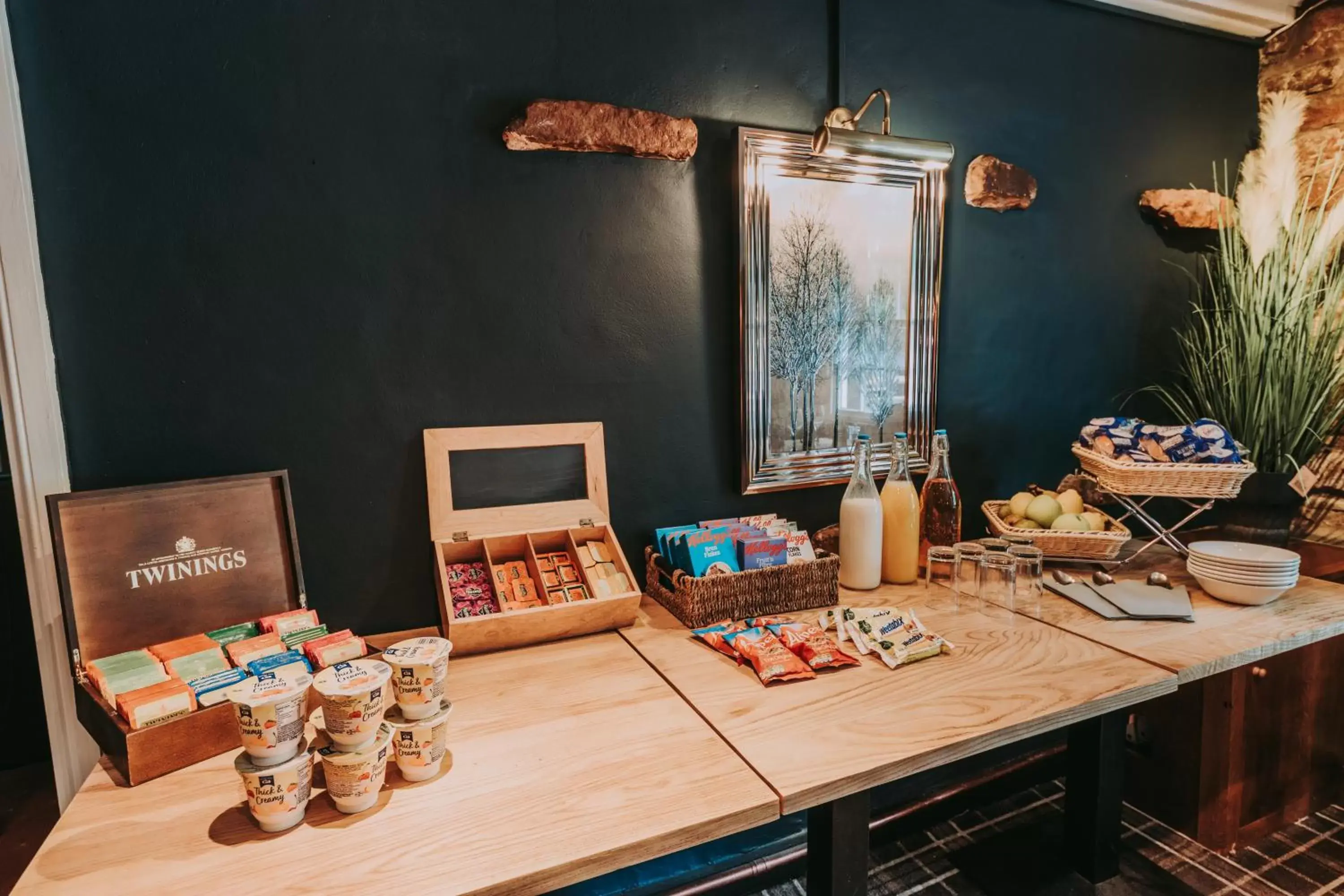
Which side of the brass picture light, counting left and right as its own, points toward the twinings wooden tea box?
right

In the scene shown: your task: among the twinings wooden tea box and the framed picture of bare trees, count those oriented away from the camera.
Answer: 0

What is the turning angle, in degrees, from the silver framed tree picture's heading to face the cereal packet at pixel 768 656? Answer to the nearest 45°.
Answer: approximately 45° to its right

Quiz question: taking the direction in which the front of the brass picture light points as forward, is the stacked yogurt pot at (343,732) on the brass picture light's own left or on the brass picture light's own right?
on the brass picture light's own right

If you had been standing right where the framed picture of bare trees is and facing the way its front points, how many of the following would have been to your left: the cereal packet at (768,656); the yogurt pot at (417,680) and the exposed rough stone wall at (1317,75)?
1

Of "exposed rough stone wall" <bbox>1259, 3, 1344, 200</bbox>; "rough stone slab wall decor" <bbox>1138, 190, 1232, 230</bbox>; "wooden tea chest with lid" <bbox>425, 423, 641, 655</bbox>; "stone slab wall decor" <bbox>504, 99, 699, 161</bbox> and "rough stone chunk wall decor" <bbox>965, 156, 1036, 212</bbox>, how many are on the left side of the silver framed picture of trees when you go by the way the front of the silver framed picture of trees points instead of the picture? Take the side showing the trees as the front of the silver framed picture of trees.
3

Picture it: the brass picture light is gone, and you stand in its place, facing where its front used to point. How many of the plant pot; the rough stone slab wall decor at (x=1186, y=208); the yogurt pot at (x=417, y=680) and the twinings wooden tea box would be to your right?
2

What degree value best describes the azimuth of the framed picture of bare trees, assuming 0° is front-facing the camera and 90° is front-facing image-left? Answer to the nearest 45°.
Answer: approximately 315°

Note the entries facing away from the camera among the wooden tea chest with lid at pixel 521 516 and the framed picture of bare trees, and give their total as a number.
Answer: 0
